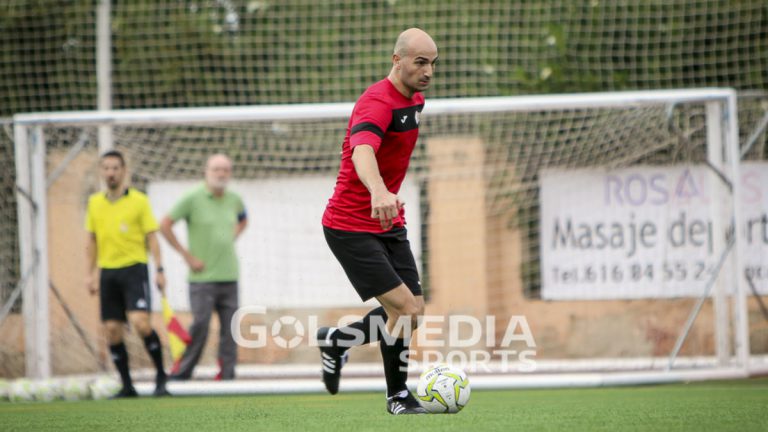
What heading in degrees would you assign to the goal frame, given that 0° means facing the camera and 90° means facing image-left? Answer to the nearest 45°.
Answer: approximately 0°

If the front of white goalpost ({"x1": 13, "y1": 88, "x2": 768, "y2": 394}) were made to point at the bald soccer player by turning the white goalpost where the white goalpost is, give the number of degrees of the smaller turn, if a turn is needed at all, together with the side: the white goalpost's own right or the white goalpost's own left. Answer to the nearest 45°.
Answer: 0° — it already faces them

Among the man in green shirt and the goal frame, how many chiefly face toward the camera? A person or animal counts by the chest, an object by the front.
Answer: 2
